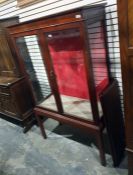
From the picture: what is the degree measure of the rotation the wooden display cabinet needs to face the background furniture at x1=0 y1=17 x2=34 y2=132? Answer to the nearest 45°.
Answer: approximately 90° to its right

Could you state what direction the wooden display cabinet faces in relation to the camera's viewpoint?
facing the viewer and to the left of the viewer
